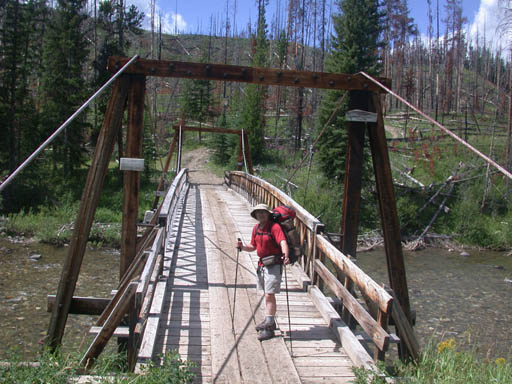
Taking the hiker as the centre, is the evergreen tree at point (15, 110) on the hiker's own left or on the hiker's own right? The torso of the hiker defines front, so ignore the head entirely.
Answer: on the hiker's own right

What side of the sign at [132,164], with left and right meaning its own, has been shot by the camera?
front

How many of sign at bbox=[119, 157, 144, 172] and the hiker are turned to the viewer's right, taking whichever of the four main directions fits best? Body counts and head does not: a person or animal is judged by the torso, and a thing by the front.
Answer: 0

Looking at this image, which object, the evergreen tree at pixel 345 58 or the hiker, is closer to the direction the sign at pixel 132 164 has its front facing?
the hiker

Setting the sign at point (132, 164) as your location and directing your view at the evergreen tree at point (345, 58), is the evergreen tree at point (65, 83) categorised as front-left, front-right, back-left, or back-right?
front-left

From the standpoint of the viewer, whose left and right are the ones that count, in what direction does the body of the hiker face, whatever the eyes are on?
facing the viewer and to the left of the viewer

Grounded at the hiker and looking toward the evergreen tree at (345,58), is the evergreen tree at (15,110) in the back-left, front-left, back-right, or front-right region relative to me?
front-left

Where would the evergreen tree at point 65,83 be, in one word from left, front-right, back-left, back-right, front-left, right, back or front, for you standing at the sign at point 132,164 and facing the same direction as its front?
back

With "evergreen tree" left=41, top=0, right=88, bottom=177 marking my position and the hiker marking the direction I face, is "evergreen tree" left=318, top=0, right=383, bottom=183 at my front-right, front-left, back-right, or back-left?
front-left

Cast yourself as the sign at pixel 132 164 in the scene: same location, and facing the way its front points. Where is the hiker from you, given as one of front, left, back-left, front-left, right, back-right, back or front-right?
front-left

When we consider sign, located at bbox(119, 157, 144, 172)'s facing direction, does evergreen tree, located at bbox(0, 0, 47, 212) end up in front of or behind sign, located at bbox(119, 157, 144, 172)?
behind

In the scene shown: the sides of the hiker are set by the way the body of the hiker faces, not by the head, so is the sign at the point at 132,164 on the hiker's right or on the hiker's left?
on the hiker's right
